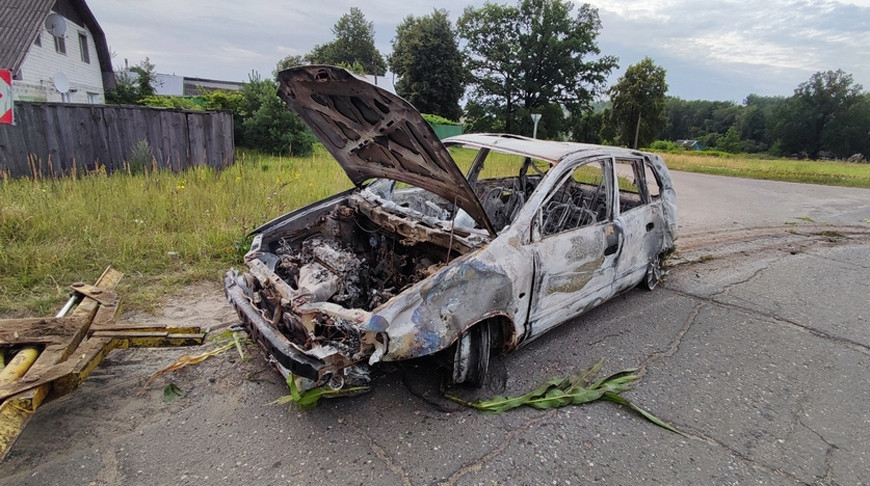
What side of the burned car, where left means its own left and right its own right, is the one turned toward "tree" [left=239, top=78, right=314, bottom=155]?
right

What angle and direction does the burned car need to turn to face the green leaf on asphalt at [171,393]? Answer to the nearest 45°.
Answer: approximately 45° to its right

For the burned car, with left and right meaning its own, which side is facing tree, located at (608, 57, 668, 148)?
back

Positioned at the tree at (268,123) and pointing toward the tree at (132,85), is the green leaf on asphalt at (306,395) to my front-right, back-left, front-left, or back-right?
back-left

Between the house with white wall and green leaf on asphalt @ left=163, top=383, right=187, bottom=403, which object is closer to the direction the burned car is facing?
the green leaf on asphalt

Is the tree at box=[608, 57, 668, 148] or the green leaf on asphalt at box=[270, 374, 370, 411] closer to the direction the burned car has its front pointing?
the green leaf on asphalt

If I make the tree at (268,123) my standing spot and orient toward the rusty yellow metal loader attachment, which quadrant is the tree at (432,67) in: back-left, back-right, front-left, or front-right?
back-left

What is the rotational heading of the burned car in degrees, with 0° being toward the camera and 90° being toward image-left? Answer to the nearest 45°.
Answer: approximately 45°

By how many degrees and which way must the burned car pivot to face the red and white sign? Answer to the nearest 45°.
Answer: approximately 45° to its right

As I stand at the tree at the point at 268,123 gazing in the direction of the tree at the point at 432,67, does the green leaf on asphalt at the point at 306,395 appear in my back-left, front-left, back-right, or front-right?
back-right

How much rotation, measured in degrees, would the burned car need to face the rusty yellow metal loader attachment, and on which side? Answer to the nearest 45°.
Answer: approximately 45° to its right

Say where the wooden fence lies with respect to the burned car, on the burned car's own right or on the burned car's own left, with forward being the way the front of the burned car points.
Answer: on the burned car's own right

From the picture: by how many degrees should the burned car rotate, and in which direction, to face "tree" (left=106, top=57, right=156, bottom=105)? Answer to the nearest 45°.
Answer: approximately 90° to its right
